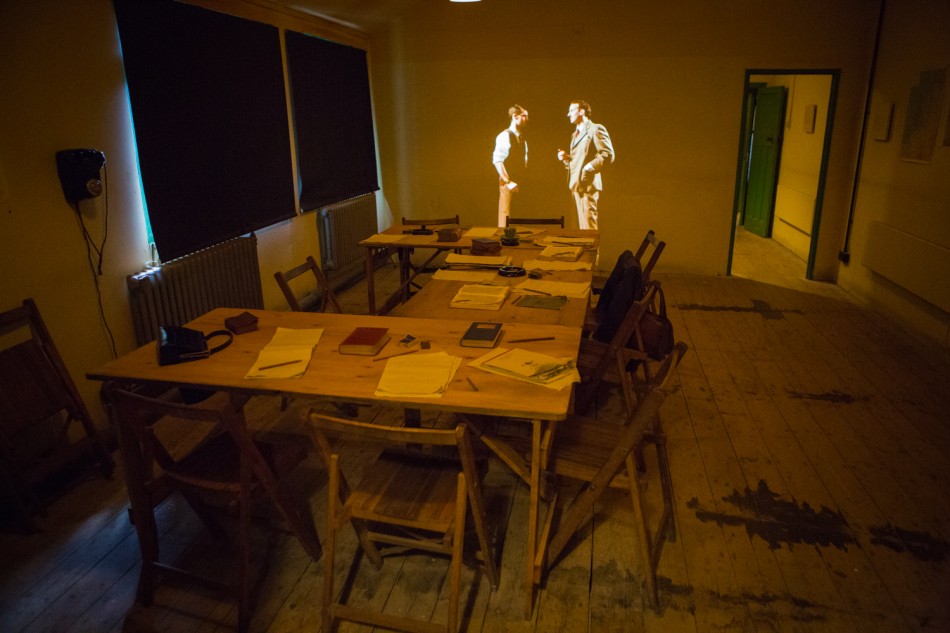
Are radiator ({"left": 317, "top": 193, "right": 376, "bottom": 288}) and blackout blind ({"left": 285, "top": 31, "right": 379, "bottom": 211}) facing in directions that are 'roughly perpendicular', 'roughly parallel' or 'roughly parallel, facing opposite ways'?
roughly parallel

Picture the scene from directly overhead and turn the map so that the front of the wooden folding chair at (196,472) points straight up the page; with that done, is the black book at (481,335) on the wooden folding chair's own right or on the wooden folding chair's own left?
on the wooden folding chair's own right

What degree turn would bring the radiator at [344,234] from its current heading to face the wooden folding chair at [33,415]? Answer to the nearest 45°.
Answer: approximately 90° to its right

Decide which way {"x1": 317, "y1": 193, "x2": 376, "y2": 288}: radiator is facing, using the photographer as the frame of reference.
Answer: facing the viewer and to the right of the viewer

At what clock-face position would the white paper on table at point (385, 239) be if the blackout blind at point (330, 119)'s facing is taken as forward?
The white paper on table is roughly at 1 o'clock from the blackout blind.

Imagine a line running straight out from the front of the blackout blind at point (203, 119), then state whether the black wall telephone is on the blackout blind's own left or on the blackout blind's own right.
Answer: on the blackout blind's own right

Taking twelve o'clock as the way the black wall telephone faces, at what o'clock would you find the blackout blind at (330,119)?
The blackout blind is roughly at 9 o'clock from the black wall telephone.

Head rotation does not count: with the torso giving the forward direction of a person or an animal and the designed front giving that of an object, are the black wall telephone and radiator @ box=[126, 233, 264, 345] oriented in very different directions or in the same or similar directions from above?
same or similar directions

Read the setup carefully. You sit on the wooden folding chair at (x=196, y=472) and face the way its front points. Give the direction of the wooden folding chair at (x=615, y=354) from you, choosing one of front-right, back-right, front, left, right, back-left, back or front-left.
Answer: front-right

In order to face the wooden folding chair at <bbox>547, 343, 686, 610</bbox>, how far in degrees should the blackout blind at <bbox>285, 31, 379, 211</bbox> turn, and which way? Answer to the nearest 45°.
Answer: approximately 45° to its right

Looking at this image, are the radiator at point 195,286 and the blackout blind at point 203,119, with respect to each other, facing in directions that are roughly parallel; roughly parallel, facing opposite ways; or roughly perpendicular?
roughly parallel

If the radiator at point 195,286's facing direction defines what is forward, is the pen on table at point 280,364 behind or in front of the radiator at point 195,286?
in front

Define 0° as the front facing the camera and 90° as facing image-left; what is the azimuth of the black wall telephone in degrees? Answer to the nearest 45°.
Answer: approximately 315°

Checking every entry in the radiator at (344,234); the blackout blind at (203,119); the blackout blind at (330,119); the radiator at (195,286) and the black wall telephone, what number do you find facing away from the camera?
0

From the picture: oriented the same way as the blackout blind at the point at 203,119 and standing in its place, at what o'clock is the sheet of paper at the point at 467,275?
The sheet of paper is roughly at 12 o'clock from the blackout blind.

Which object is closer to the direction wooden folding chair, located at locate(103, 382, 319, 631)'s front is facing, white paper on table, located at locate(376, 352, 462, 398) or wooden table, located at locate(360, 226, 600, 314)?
the wooden table

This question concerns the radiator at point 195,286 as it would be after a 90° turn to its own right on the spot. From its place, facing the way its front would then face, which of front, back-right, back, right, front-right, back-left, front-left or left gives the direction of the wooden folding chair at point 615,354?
left
